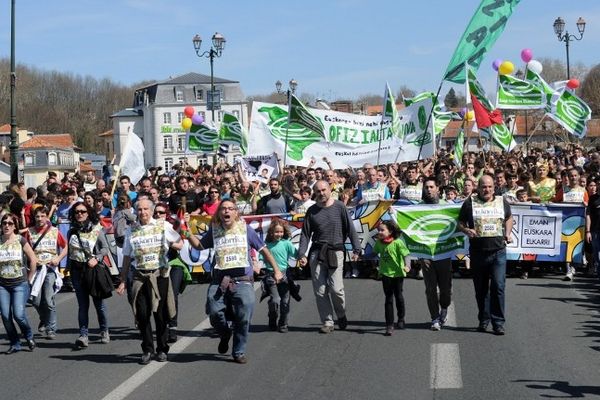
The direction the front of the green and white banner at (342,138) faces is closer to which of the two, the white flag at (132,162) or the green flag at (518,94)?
the white flag

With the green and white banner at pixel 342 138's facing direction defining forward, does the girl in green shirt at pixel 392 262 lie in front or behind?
in front

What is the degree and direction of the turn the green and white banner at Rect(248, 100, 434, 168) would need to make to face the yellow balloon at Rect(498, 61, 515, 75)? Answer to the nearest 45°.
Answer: approximately 135° to its left

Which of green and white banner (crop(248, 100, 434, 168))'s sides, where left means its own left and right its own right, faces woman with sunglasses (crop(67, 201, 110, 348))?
front

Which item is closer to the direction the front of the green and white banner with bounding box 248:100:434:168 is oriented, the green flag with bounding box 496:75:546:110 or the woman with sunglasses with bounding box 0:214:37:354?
the woman with sunglasses

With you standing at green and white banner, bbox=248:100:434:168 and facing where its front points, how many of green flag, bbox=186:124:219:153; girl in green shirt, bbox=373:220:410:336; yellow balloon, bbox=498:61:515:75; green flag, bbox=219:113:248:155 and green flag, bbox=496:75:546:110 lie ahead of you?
1

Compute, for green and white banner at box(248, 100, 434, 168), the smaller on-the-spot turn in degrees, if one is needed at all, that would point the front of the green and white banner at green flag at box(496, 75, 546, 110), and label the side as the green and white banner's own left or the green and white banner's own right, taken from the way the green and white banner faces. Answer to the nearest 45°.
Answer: approximately 135° to the green and white banner's own left

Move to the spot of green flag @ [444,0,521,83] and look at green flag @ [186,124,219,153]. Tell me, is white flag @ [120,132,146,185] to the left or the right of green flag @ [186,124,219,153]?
left

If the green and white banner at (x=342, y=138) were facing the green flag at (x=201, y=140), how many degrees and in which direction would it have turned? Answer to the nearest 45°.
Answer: approximately 135° to its right

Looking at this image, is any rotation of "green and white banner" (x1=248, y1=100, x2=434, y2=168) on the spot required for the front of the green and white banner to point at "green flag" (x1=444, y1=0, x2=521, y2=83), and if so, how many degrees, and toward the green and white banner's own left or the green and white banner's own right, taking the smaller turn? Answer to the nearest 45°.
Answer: approximately 45° to the green and white banner's own left

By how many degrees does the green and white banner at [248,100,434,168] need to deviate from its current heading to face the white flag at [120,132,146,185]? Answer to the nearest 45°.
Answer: approximately 90° to its right

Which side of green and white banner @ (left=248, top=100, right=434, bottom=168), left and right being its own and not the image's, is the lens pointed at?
front
